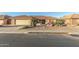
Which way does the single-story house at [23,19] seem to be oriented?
toward the camera
